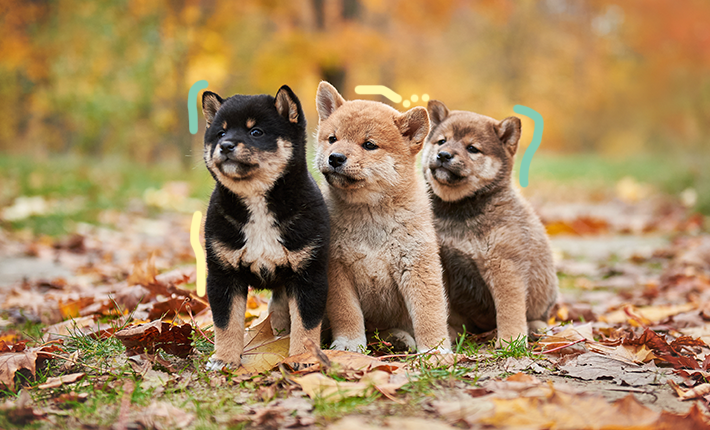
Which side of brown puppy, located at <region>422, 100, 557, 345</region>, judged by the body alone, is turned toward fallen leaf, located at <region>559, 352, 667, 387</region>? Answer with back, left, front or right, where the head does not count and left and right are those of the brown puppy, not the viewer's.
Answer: left

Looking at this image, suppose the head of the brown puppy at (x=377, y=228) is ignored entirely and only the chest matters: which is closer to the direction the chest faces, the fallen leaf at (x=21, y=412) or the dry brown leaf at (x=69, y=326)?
the fallen leaf

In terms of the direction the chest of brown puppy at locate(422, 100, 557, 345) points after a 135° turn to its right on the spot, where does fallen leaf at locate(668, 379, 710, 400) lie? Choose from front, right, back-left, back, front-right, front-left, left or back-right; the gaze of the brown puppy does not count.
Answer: back-right

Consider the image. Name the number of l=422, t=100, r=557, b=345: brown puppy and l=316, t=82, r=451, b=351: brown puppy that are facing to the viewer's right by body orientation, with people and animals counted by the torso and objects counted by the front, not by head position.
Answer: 0

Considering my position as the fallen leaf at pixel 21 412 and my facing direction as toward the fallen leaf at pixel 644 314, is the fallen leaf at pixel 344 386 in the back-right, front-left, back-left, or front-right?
front-right

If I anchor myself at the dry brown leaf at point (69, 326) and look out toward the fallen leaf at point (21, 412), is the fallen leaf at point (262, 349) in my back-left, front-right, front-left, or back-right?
front-left

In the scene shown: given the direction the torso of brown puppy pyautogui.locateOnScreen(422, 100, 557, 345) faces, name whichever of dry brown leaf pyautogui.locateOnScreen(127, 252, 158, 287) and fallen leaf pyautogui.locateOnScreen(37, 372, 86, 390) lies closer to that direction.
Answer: the fallen leaf

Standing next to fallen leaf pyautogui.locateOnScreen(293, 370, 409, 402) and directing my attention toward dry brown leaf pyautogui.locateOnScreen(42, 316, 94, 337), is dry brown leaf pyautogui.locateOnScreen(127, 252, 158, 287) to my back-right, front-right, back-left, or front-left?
front-right

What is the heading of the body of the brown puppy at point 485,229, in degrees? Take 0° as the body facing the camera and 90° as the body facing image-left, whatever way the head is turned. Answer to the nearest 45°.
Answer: approximately 45°

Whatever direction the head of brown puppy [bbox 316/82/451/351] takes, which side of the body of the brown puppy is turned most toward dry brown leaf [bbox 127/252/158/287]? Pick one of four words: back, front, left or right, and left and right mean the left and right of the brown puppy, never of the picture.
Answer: right

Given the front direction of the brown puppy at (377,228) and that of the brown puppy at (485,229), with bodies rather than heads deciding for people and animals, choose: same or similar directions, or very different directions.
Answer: same or similar directions

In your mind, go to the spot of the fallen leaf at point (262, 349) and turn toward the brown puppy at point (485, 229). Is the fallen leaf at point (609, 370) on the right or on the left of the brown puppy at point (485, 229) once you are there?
right

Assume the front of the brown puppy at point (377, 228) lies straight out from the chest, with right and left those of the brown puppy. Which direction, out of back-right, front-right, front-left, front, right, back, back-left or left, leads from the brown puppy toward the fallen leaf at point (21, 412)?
front

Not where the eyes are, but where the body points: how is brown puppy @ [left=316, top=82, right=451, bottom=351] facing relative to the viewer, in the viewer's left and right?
facing the viewer and to the left of the viewer
